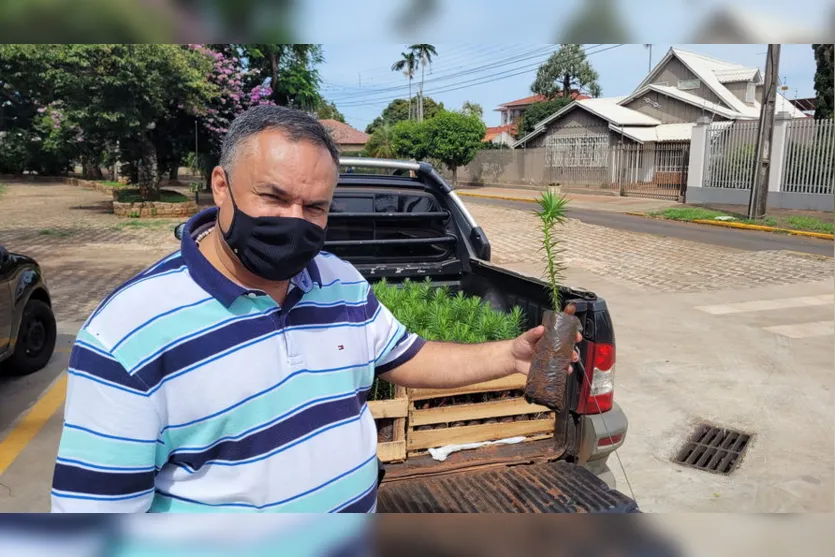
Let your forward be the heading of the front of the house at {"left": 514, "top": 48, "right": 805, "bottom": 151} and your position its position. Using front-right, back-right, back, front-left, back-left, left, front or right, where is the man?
front-left

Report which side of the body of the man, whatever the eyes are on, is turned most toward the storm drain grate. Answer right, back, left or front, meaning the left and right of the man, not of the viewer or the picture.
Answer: left

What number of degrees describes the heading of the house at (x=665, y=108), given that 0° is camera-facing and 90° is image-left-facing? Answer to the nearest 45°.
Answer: approximately 45°

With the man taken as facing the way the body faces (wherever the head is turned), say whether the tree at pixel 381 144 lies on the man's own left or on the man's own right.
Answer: on the man's own left

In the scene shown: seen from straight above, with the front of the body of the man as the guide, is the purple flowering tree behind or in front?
behind

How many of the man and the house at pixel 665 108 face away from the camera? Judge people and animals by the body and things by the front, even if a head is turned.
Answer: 0

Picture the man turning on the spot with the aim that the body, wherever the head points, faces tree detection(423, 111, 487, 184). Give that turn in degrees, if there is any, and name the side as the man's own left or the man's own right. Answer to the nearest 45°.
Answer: approximately 135° to the man's own left

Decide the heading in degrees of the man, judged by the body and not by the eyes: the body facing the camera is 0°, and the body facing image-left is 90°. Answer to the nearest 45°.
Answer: approximately 315°

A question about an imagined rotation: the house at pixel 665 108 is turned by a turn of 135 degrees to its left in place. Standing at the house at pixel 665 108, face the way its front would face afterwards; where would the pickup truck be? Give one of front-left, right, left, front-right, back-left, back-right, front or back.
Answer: right
